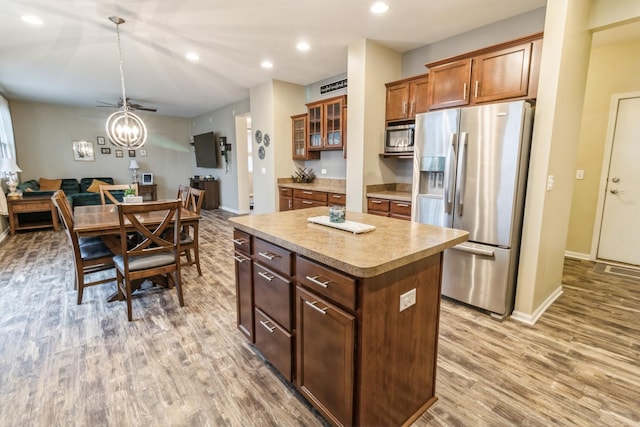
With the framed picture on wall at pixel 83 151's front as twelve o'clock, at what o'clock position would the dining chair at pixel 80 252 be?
The dining chair is roughly at 12 o'clock from the framed picture on wall.

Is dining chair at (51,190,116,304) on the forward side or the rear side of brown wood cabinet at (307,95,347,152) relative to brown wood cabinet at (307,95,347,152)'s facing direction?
on the forward side

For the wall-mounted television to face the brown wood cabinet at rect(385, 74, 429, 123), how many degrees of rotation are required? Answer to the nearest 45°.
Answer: approximately 45° to its left

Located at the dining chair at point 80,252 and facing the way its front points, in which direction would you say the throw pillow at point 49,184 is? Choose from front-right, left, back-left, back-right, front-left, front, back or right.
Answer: left

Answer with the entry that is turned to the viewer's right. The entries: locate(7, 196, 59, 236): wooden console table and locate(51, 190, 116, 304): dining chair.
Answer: the dining chair

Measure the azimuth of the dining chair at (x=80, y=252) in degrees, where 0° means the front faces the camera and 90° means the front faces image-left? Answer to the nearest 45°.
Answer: approximately 270°

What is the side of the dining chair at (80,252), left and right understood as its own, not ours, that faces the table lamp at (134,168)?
left

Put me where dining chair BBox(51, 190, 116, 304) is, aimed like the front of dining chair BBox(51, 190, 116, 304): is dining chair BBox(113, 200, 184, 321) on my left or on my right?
on my right

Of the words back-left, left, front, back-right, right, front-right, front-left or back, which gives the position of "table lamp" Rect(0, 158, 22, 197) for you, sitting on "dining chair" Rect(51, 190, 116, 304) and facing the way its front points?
left

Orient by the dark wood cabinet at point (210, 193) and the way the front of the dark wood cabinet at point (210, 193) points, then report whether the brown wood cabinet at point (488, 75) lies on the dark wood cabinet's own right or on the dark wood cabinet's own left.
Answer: on the dark wood cabinet's own left

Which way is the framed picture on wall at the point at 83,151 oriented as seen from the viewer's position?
toward the camera

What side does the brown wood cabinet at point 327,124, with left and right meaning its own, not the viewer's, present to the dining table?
front

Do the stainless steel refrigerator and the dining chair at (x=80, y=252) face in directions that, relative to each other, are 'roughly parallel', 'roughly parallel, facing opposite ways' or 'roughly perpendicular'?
roughly parallel, facing opposite ways

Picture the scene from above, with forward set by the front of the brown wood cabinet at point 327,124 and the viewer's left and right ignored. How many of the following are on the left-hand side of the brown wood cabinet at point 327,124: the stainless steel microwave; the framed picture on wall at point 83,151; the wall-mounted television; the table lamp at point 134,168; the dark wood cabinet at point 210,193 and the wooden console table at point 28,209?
1
